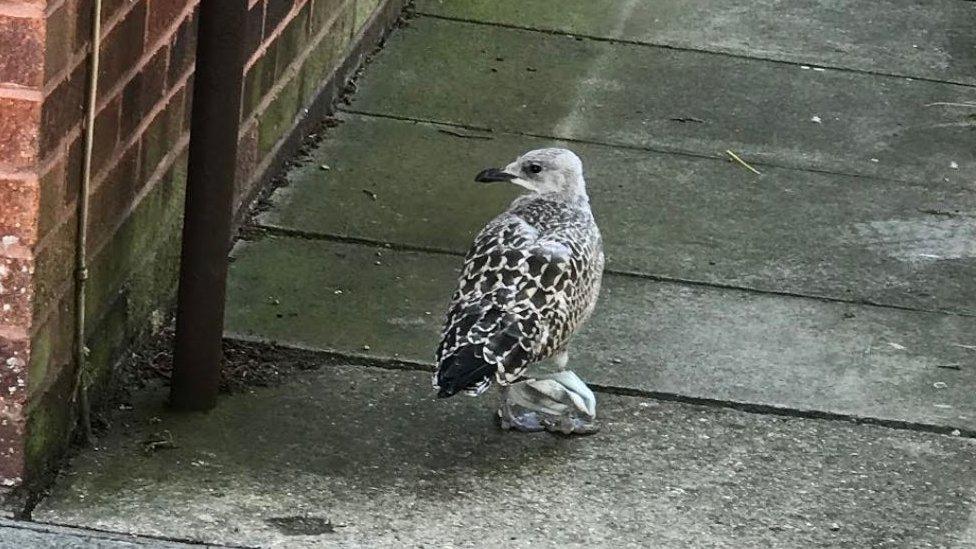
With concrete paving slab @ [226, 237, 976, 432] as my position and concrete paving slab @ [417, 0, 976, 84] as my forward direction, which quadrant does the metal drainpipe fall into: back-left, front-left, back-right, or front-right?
back-left

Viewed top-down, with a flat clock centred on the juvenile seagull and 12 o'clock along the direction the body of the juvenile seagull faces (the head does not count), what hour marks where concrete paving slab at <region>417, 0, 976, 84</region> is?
The concrete paving slab is roughly at 11 o'clock from the juvenile seagull.

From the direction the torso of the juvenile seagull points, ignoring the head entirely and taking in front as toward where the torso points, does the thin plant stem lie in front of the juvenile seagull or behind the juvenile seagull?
behind

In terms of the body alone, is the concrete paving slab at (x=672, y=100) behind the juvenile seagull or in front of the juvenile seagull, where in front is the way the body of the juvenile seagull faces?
in front

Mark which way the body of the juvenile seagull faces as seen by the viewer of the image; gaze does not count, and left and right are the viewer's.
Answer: facing away from the viewer and to the right of the viewer

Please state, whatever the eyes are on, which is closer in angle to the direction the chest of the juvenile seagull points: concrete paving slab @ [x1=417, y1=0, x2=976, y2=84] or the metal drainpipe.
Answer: the concrete paving slab

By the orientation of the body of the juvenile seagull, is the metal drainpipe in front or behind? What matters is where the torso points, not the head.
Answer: behind
